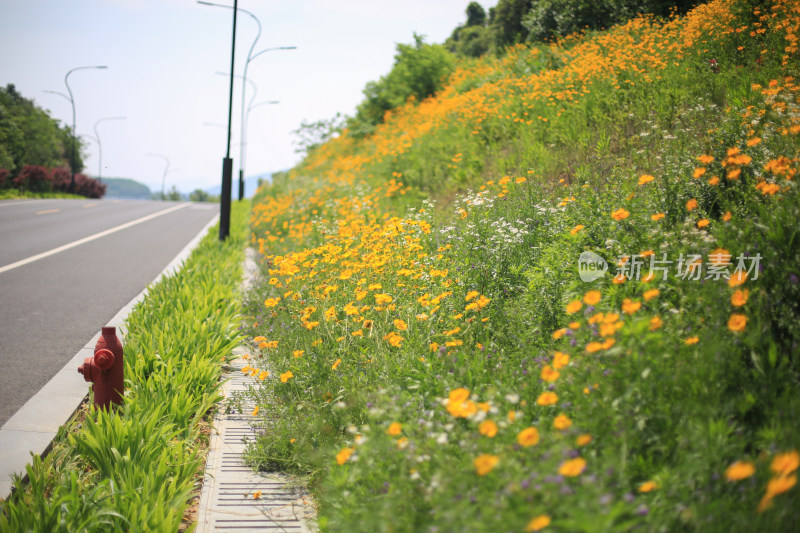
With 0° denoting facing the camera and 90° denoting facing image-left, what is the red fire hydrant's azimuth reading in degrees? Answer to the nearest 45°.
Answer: approximately 90°

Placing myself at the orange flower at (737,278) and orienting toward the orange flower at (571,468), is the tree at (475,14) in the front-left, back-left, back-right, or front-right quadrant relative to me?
back-right

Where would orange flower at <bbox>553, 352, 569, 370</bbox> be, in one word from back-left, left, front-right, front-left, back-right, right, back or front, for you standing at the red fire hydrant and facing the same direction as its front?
back-left

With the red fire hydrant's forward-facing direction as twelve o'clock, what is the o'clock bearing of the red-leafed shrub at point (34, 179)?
The red-leafed shrub is roughly at 3 o'clock from the red fire hydrant.

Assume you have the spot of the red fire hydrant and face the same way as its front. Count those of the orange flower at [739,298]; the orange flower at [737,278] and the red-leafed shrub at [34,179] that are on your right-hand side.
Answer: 1

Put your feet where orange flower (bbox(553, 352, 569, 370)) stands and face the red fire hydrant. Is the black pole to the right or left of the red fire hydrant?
right

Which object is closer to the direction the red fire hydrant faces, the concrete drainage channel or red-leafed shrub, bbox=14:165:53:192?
the red-leafed shrub
